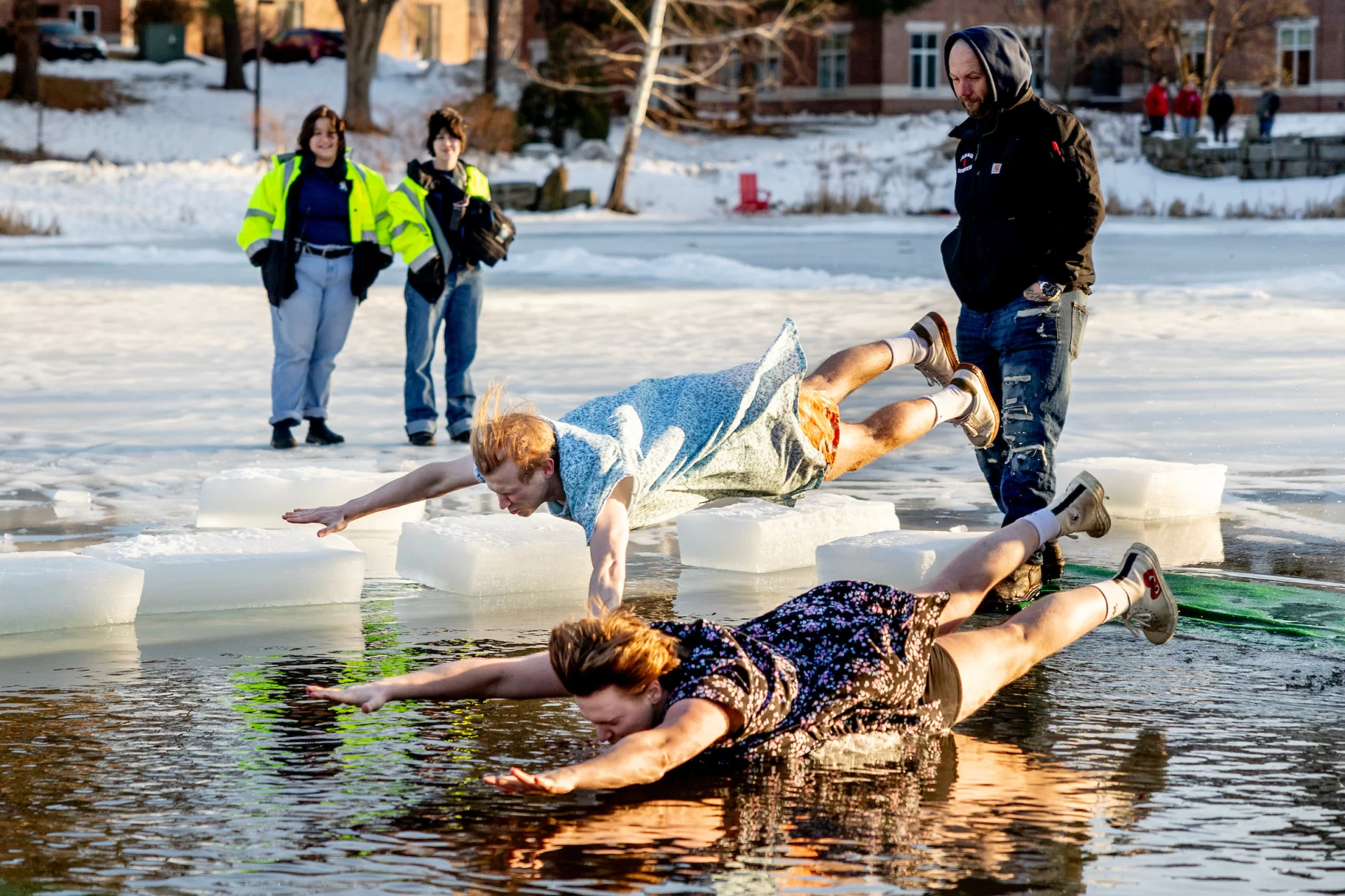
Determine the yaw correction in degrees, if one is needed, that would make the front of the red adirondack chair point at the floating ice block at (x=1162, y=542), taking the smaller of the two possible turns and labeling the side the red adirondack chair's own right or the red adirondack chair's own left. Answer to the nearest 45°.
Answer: approximately 45° to the red adirondack chair's own right

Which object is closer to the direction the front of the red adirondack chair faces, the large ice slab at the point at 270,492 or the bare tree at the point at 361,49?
the large ice slab

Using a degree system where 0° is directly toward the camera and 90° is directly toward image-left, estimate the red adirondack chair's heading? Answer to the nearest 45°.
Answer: approximately 315°

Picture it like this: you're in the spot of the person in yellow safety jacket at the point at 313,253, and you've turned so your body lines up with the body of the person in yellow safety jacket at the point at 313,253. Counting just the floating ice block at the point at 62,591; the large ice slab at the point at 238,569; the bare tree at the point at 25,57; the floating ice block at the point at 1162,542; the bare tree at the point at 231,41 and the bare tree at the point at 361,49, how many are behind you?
3

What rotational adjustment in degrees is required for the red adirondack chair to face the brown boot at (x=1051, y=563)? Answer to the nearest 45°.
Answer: approximately 45° to its right
